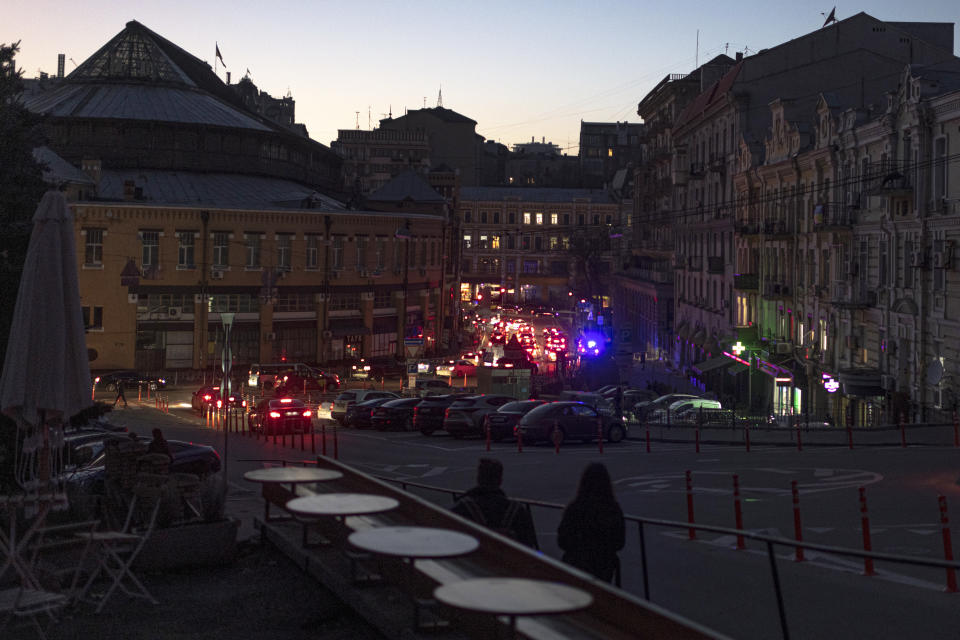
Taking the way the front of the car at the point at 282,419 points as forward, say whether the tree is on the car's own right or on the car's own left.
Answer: on the car's own left

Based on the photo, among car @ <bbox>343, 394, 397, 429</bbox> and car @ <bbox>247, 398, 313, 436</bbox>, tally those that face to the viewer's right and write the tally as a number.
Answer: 0

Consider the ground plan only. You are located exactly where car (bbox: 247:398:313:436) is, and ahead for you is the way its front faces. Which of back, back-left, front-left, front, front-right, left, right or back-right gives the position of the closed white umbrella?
back-left

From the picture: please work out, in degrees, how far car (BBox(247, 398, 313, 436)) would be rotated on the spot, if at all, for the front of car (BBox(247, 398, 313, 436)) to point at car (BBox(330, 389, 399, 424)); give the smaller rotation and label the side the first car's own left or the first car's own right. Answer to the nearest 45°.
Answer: approximately 90° to the first car's own right

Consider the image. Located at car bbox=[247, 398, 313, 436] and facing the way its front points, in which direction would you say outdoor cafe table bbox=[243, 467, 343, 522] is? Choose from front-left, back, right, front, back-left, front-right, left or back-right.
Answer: back-left

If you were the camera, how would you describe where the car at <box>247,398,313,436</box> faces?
facing away from the viewer and to the left of the viewer

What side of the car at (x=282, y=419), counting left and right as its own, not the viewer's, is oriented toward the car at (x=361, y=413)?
right

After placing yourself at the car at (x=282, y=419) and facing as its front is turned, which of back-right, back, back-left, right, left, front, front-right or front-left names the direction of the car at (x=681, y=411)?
back-right
